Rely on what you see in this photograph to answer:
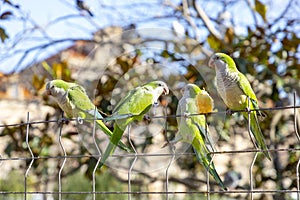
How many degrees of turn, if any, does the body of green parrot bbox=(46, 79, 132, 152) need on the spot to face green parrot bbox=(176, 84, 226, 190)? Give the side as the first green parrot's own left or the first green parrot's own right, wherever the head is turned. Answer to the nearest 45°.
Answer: approximately 135° to the first green parrot's own left

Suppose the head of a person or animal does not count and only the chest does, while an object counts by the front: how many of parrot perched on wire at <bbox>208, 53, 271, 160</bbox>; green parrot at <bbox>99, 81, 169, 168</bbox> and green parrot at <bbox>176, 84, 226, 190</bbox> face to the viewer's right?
1

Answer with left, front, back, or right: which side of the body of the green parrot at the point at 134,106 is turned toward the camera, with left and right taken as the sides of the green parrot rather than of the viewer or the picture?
right

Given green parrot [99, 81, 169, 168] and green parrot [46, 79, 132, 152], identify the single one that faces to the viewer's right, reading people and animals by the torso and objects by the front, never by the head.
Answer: green parrot [99, 81, 169, 168]

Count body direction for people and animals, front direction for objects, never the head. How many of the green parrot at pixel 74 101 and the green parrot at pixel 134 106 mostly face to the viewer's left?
1

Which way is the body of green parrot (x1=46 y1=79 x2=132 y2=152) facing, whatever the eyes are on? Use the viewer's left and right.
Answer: facing to the left of the viewer

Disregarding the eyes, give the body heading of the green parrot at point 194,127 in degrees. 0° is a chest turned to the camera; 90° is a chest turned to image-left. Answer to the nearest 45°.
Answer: approximately 45°

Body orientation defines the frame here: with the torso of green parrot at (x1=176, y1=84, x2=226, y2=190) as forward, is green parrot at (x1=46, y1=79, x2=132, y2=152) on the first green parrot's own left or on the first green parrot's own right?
on the first green parrot's own right
